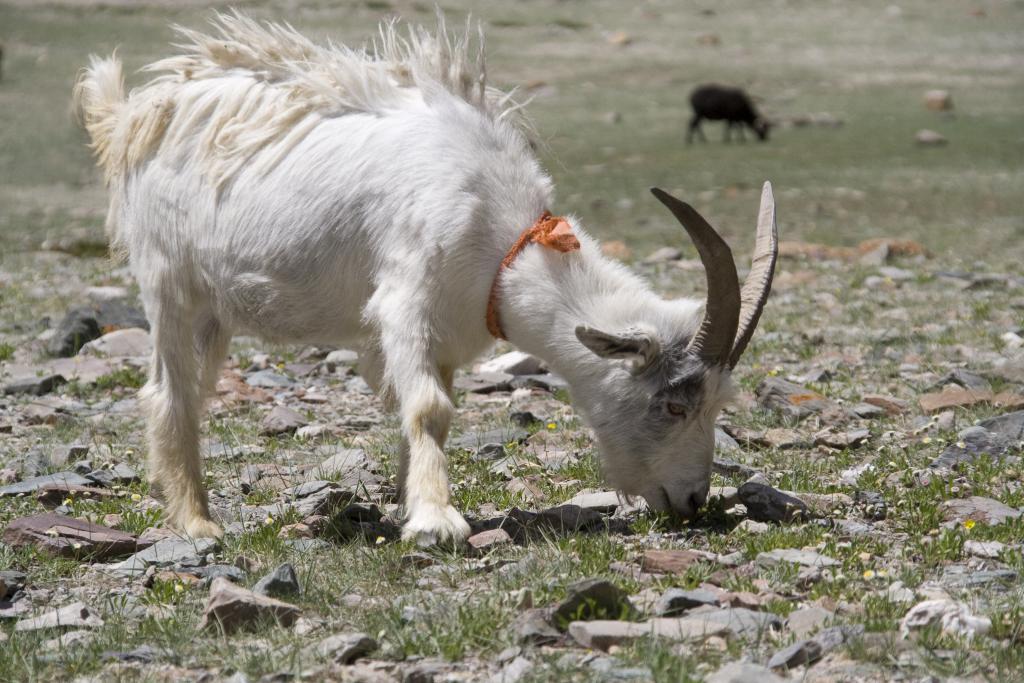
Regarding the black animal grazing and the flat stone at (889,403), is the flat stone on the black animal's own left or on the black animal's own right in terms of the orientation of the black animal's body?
on the black animal's own right

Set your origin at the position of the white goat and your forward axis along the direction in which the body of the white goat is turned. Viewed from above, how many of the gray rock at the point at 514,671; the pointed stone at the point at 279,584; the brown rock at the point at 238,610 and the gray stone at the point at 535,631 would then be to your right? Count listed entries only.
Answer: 4

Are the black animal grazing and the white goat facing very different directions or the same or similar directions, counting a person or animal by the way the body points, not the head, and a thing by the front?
same or similar directions

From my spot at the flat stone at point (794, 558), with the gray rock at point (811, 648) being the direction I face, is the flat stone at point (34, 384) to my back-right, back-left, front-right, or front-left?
back-right

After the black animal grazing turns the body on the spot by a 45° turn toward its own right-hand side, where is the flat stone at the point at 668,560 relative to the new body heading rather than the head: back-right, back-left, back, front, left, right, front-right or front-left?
front-right

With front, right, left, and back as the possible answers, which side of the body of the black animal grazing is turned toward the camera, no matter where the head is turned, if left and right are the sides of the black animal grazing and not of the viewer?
right

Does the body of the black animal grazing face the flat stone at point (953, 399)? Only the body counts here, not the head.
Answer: no

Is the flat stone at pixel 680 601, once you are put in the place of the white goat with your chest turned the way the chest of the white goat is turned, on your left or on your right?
on your right

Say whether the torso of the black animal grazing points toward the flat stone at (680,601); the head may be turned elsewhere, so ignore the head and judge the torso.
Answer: no

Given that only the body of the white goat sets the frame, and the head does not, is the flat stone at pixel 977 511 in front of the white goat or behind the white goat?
in front

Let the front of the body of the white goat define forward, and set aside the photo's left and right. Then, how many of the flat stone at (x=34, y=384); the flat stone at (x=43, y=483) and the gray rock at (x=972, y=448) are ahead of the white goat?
1

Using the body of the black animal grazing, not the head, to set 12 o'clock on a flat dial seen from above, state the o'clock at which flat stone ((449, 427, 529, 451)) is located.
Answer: The flat stone is roughly at 3 o'clock from the black animal grazing.

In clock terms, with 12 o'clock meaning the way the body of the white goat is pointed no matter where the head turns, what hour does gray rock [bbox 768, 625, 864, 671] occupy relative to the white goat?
The gray rock is roughly at 2 o'clock from the white goat.

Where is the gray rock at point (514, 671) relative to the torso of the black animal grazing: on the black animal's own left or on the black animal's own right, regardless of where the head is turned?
on the black animal's own right

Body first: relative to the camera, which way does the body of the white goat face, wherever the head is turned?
to the viewer's right

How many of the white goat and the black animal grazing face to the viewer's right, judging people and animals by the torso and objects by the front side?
2

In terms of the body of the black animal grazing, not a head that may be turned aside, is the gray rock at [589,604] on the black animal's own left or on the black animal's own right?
on the black animal's own right
